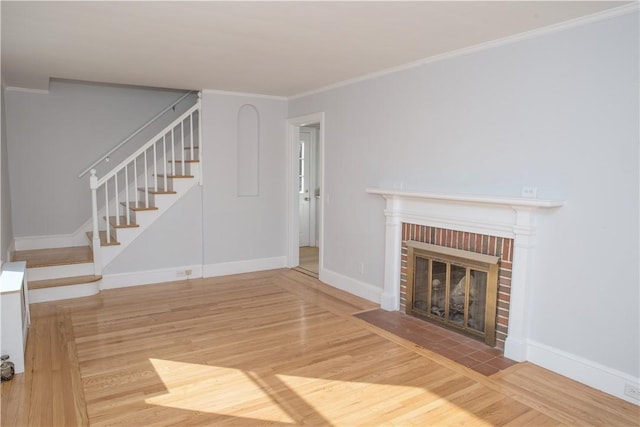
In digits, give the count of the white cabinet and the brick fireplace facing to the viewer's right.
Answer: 1

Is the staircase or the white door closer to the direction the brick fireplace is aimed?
the staircase

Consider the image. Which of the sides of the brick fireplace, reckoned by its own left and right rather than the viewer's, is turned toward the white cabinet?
front

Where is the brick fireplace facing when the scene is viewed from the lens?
facing the viewer and to the left of the viewer

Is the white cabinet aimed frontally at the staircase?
no

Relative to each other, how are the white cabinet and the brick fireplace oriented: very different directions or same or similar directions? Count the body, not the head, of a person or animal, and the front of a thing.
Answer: very different directions

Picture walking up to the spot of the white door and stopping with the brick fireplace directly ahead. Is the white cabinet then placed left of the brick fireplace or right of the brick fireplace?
right

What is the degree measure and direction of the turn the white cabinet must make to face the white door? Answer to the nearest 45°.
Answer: approximately 45° to its left

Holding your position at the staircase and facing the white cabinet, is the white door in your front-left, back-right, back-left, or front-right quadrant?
back-left

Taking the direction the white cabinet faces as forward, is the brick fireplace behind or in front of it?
in front

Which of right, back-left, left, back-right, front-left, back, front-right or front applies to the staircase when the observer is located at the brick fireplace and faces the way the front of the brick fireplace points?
front-right

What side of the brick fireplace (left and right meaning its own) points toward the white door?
right

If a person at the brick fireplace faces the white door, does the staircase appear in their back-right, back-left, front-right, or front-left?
front-left

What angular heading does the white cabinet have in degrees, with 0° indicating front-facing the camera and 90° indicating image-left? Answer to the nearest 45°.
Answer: approximately 270°

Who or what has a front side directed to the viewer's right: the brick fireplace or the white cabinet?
the white cabinet
